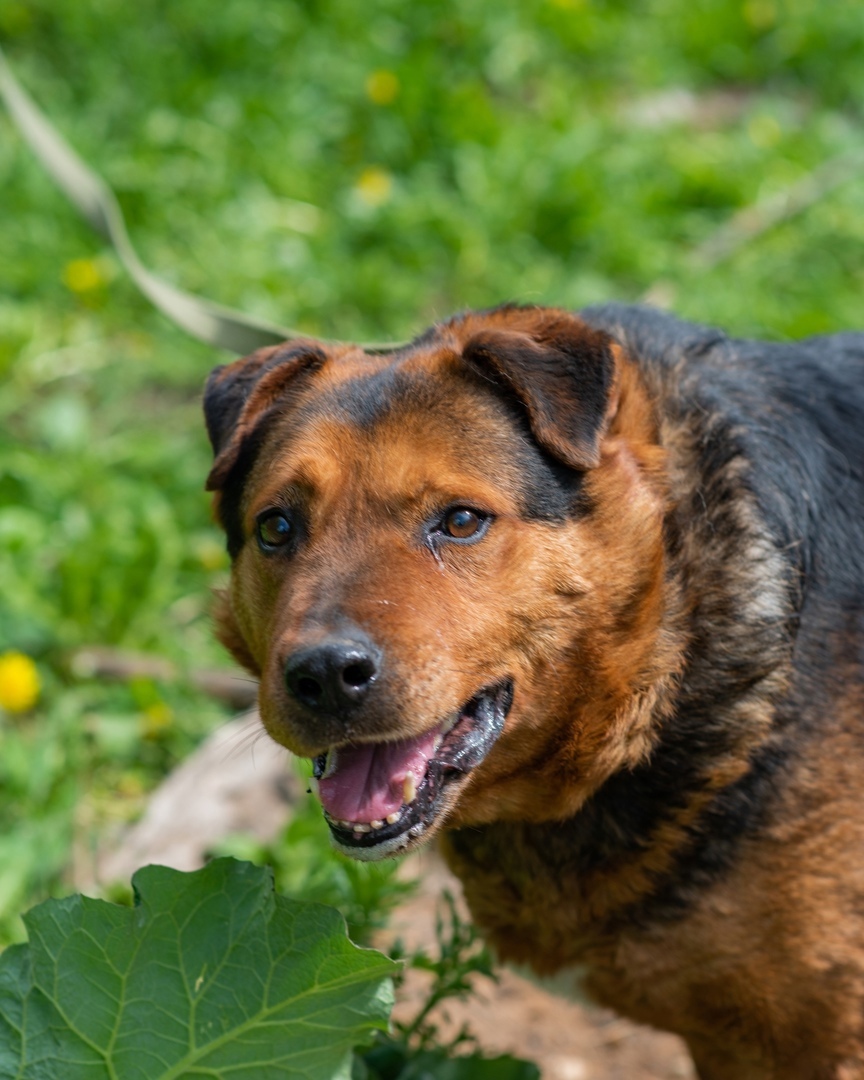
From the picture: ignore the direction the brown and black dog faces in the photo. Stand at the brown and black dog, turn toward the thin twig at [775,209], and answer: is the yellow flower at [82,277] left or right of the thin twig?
left

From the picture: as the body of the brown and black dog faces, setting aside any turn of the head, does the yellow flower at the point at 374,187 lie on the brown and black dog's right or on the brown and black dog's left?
on the brown and black dog's right

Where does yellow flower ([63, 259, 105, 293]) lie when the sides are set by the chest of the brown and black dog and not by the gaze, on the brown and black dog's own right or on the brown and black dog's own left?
on the brown and black dog's own right

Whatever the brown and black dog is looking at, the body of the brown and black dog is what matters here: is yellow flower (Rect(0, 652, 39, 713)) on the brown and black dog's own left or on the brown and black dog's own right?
on the brown and black dog's own right

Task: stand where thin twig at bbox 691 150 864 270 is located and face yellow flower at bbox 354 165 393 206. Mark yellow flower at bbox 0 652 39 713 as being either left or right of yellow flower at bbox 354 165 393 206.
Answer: left

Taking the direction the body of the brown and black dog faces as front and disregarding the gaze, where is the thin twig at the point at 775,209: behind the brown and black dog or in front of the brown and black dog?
behind

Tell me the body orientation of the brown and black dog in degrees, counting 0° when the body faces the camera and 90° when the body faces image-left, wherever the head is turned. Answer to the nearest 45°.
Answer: approximately 45°

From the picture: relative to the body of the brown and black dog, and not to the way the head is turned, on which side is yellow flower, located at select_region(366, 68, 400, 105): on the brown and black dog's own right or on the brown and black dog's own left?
on the brown and black dog's own right
